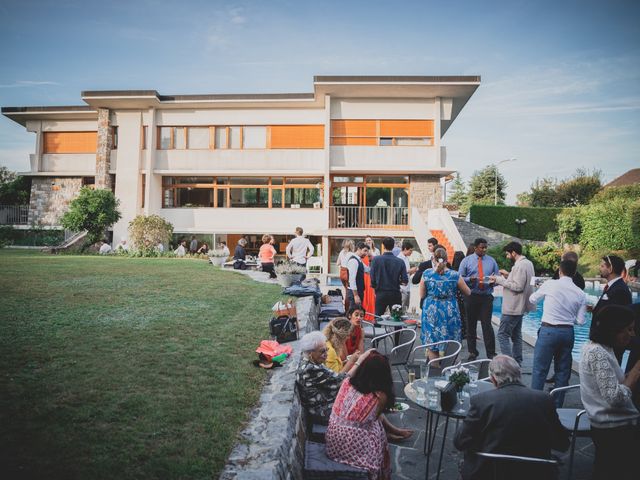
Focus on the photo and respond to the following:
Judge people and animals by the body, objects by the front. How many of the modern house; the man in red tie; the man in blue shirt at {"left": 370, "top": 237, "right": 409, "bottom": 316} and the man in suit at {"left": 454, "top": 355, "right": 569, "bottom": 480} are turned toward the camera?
2

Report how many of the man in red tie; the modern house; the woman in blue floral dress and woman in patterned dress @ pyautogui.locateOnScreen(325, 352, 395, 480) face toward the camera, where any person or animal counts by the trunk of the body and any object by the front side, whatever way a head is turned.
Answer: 2

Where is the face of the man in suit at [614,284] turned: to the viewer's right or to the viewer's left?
to the viewer's left

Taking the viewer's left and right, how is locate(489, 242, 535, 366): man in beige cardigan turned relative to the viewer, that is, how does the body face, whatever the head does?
facing to the left of the viewer

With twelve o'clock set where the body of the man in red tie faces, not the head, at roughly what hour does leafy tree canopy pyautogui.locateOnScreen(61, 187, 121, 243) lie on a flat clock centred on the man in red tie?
The leafy tree canopy is roughly at 4 o'clock from the man in red tie.

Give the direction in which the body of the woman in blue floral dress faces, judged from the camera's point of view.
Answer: away from the camera

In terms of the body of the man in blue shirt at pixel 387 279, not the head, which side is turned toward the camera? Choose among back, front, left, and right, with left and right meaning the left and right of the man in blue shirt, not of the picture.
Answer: back

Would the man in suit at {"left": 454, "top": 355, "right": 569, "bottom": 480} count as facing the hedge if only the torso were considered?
yes

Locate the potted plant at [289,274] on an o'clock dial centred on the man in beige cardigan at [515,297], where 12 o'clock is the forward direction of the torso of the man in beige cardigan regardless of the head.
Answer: The potted plant is roughly at 1 o'clock from the man in beige cardigan.

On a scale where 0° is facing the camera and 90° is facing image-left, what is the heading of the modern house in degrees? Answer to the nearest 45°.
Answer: approximately 0°

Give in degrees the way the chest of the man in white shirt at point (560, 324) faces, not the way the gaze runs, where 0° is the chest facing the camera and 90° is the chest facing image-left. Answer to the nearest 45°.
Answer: approximately 180°

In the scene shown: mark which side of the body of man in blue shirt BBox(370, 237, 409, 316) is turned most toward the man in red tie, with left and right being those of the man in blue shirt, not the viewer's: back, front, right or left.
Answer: right

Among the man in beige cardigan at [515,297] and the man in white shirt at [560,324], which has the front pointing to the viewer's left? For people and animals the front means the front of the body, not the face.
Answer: the man in beige cardigan at [515,297]
